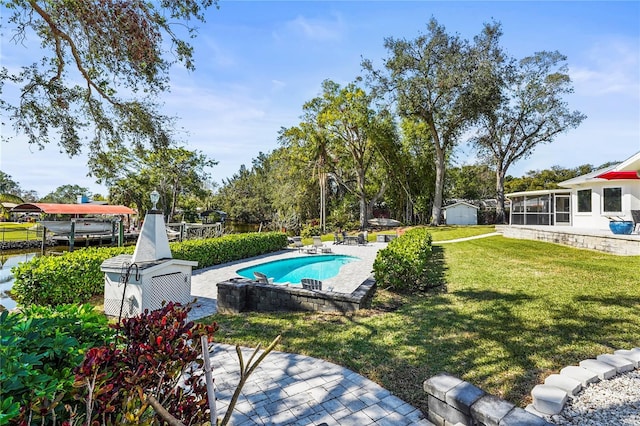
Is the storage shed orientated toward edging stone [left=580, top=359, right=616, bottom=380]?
yes

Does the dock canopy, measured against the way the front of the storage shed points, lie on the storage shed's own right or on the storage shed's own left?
on the storage shed's own right

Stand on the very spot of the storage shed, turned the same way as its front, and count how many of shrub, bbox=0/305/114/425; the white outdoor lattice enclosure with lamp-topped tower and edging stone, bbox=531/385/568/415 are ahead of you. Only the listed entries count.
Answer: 3

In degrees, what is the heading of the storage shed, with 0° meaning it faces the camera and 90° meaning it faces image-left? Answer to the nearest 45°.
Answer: approximately 0°

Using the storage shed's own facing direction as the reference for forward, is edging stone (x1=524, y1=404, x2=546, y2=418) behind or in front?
in front

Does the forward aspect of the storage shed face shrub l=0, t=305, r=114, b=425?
yes

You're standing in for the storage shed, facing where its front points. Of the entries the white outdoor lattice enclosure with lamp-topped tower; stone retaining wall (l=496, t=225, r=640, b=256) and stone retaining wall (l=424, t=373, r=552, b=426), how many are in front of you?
3

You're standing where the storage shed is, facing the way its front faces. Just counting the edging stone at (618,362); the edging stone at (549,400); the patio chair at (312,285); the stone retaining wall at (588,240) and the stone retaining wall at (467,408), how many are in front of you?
5

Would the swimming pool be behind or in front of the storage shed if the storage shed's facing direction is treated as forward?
in front

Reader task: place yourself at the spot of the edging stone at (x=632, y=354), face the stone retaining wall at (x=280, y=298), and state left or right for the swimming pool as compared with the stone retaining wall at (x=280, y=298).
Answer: right

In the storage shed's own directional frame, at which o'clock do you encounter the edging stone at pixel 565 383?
The edging stone is roughly at 12 o'clock from the storage shed.

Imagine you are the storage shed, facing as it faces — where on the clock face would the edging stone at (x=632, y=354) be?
The edging stone is roughly at 12 o'clock from the storage shed.

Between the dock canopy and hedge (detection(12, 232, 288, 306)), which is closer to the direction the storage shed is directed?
the hedge

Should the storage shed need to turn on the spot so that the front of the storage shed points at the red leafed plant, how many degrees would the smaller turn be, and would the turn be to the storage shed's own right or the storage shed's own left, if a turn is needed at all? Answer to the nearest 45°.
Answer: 0° — it already faces it

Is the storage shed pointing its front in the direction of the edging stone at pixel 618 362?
yes

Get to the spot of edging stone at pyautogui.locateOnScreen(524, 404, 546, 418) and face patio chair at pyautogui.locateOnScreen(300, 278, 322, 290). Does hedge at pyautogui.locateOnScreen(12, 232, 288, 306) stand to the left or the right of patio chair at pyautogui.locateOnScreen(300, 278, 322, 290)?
left
